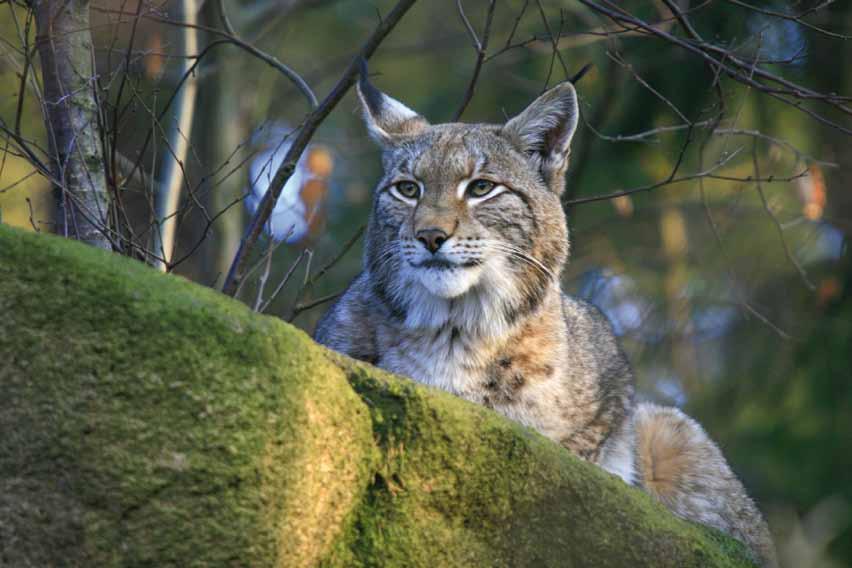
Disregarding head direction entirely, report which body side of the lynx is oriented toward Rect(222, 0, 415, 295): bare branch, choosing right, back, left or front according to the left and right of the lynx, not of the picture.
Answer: front

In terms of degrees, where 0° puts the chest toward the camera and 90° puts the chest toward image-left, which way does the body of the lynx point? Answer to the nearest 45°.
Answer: approximately 45°
